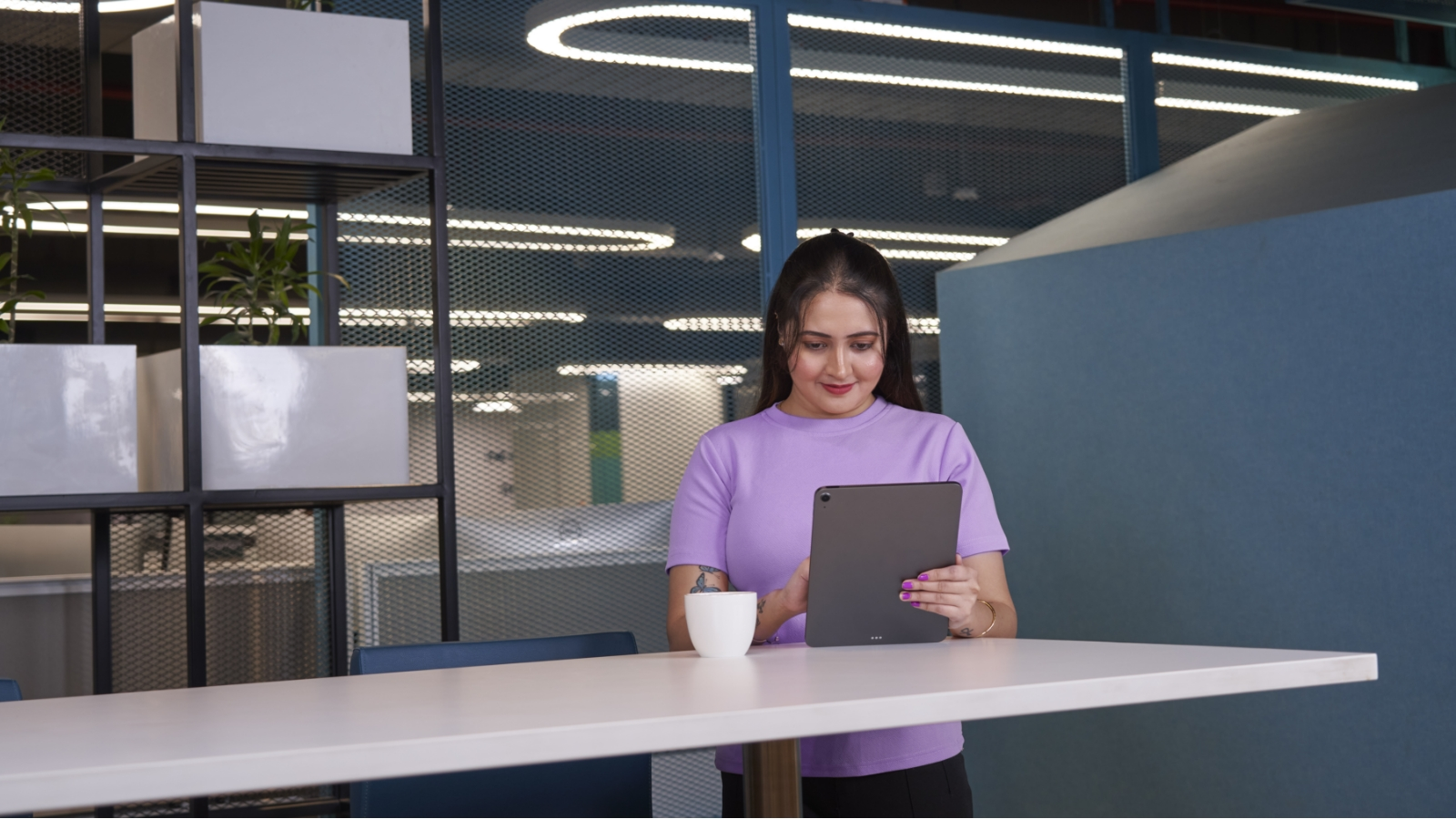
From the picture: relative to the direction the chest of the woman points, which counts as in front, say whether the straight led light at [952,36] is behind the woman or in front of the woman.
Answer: behind

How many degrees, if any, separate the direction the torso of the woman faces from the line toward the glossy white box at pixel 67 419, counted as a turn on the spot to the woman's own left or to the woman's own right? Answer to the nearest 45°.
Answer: approximately 90° to the woman's own right

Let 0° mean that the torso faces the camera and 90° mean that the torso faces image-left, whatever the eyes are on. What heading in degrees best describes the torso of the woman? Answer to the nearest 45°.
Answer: approximately 0°

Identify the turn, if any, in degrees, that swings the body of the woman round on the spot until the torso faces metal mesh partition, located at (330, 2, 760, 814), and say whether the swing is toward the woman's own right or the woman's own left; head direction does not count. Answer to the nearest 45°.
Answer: approximately 135° to the woman's own right

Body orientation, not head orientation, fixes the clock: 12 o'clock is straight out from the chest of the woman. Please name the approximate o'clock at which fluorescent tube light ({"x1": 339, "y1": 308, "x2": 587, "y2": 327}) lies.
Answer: The fluorescent tube light is roughly at 5 o'clock from the woman.

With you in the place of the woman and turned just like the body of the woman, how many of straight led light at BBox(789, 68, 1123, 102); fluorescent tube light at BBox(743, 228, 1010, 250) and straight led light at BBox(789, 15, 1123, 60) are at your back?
3

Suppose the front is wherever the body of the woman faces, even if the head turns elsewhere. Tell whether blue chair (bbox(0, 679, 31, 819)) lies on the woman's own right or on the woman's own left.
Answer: on the woman's own right

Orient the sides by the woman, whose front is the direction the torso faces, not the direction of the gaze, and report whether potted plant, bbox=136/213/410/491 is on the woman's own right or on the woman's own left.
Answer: on the woman's own right

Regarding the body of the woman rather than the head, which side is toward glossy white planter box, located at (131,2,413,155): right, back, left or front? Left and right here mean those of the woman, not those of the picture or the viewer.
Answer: right

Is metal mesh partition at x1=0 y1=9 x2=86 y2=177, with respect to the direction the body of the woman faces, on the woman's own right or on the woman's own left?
on the woman's own right
